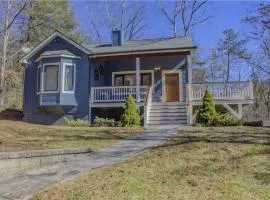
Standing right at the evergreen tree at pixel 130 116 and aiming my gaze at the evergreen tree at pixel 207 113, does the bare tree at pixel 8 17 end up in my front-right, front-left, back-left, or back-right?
back-left

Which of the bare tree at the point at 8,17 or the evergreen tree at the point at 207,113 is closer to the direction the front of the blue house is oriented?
the evergreen tree

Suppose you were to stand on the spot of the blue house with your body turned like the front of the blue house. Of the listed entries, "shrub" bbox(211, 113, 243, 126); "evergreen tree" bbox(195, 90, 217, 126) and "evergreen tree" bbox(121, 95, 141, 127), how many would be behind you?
0

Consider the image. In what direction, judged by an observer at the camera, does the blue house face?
facing the viewer

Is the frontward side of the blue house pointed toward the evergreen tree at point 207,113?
no

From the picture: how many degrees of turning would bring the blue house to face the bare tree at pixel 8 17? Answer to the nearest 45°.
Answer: approximately 135° to its right

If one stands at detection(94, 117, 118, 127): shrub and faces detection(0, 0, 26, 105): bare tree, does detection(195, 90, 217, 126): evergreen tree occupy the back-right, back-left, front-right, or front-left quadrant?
back-right

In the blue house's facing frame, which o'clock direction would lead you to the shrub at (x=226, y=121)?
The shrub is roughly at 10 o'clock from the blue house.
